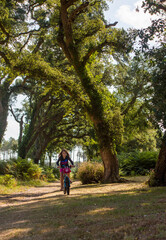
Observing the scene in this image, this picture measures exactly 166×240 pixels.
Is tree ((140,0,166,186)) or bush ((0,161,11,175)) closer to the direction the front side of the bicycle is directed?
the tree

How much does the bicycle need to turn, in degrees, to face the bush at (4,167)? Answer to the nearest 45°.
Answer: approximately 135° to its right

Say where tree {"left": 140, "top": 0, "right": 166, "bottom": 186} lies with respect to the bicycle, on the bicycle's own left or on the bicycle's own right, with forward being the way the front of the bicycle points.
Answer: on the bicycle's own left

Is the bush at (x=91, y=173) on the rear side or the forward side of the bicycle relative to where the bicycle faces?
on the rear side

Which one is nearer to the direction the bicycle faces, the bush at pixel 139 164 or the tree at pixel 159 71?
the tree

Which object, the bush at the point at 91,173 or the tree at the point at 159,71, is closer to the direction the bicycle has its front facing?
the tree

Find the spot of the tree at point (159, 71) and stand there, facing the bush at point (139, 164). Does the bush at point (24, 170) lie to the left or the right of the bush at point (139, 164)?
left

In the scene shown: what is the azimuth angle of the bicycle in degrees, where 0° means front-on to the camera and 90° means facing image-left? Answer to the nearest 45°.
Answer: approximately 0°

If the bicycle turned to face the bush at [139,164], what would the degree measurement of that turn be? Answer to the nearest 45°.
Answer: approximately 135° to its left
